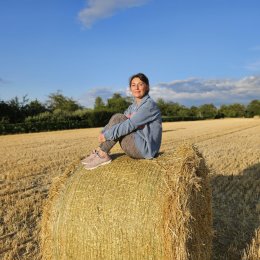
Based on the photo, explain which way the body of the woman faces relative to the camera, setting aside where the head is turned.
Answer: to the viewer's left

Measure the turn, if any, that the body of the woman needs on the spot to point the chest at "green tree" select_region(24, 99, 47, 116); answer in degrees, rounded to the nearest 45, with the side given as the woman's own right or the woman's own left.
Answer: approximately 90° to the woman's own right
